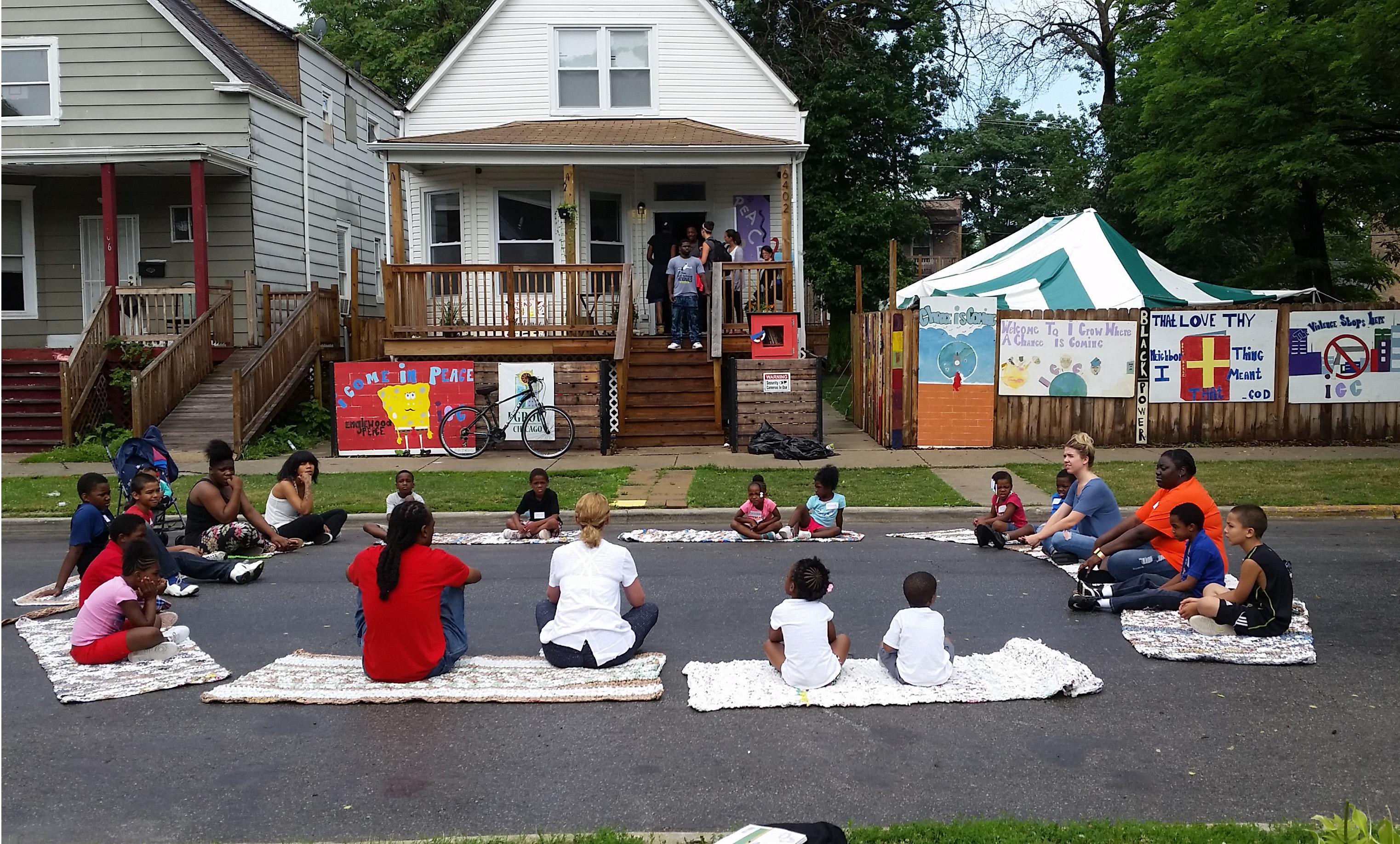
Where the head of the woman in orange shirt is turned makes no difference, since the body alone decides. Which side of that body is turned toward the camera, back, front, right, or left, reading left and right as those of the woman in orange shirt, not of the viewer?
left

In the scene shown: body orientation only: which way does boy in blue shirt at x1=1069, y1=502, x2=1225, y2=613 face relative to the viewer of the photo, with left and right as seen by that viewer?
facing to the left of the viewer

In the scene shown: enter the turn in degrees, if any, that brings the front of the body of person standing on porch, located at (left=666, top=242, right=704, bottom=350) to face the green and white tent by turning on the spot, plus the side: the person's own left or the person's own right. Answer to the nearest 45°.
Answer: approximately 90° to the person's own left

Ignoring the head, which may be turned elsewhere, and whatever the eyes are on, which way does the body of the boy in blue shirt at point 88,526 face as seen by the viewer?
to the viewer's right

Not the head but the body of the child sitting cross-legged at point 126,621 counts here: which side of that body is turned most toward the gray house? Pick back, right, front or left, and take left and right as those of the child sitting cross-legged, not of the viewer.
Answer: left

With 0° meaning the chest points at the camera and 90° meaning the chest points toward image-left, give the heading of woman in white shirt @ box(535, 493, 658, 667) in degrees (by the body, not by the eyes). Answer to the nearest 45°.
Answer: approximately 180°

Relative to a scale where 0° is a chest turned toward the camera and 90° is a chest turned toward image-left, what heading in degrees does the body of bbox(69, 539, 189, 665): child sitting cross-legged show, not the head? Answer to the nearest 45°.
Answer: approximately 270°

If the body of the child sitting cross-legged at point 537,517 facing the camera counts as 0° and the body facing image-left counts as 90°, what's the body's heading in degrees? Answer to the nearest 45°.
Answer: approximately 0°

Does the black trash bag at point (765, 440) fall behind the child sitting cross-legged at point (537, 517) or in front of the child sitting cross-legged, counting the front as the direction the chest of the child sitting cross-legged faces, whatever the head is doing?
behind

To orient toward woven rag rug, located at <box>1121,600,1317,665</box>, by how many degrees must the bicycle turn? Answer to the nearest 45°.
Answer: approximately 90° to its right

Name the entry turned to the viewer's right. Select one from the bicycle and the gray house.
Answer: the bicycle

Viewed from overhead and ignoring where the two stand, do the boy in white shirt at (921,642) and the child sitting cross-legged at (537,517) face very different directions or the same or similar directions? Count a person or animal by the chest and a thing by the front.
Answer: very different directions

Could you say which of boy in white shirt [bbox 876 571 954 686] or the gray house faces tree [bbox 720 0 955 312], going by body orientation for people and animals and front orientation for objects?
the boy in white shirt

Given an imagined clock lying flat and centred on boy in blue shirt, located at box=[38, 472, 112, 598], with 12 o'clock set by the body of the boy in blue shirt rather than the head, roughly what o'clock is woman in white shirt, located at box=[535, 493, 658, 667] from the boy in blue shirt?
The woman in white shirt is roughly at 2 o'clock from the boy in blue shirt.

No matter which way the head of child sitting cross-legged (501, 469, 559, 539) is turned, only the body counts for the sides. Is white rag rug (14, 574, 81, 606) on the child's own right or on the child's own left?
on the child's own right

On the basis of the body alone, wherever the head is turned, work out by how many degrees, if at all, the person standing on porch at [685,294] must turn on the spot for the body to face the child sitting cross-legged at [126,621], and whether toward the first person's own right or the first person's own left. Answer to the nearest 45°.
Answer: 0° — they already face them

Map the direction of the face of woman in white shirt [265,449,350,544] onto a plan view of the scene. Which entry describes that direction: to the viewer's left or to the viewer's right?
to the viewer's right
